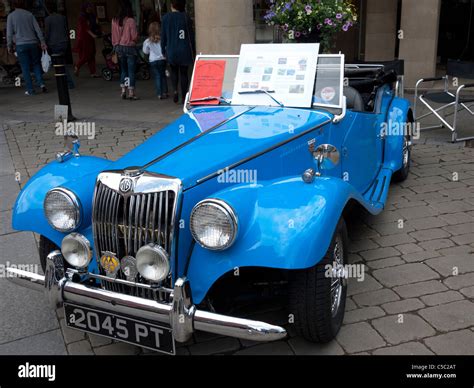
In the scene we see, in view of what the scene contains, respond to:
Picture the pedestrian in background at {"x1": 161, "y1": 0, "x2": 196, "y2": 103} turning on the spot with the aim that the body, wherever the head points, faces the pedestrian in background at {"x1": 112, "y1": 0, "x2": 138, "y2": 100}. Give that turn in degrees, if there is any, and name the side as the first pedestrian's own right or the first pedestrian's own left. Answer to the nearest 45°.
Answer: approximately 45° to the first pedestrian's own left

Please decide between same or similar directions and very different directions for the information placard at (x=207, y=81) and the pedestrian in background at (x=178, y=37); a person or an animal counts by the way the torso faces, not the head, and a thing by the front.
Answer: very different directions

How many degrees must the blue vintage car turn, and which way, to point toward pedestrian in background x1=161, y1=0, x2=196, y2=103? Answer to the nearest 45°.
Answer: approximately 135° to its right

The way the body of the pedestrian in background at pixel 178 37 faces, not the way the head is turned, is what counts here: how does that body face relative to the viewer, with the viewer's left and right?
facing away from the viewer

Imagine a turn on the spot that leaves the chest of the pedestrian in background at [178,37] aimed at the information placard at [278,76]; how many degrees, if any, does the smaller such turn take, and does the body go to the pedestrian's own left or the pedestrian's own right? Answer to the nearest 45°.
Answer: approximately 180°

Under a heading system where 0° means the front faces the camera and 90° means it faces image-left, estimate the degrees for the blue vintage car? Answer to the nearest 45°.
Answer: approximately 45°

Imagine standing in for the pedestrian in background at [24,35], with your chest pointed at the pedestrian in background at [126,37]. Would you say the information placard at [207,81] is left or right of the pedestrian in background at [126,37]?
right
